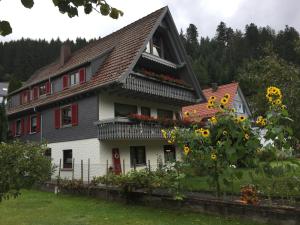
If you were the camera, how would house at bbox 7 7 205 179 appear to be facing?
facing the viewer and to the right of the viewer

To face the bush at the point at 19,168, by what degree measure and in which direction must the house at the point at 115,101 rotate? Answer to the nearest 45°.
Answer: approximately 45° to its right

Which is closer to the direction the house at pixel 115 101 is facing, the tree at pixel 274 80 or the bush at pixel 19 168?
the tree

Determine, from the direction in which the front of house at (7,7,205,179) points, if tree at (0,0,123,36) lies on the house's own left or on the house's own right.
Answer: on the house's own right
